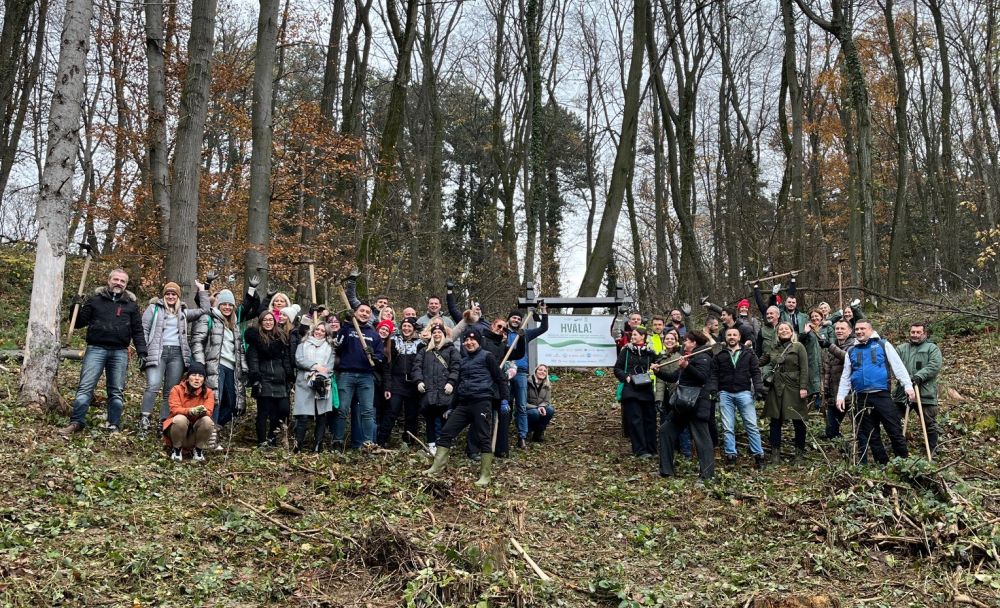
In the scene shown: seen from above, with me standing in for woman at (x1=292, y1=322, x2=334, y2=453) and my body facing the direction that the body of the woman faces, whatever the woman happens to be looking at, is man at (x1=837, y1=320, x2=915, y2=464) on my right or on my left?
on my left

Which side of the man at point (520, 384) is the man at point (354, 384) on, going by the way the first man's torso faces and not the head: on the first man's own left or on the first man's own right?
on the first man's own right

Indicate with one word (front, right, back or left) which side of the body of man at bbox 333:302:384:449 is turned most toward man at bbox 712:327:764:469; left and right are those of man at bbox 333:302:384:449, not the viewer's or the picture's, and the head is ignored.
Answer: left

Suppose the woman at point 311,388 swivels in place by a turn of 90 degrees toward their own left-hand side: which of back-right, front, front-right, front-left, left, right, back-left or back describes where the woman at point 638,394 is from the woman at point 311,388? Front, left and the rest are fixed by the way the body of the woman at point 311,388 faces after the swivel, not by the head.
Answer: front

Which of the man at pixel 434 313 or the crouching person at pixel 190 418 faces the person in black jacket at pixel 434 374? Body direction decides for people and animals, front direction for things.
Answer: the man

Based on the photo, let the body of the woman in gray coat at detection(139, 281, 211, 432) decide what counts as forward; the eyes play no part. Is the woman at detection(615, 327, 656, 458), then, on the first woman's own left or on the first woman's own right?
on the first woman's own left

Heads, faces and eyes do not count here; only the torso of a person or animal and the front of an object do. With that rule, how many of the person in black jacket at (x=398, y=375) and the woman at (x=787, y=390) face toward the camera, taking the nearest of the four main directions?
2

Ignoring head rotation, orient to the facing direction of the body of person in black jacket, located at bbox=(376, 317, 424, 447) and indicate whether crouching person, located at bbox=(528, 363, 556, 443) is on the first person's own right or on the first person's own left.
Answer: on the first person's own left

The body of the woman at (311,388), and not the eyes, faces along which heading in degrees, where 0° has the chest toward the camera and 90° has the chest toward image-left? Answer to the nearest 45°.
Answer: approximately 0°

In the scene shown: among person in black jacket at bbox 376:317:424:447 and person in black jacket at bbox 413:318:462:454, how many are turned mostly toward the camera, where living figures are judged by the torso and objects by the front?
2
